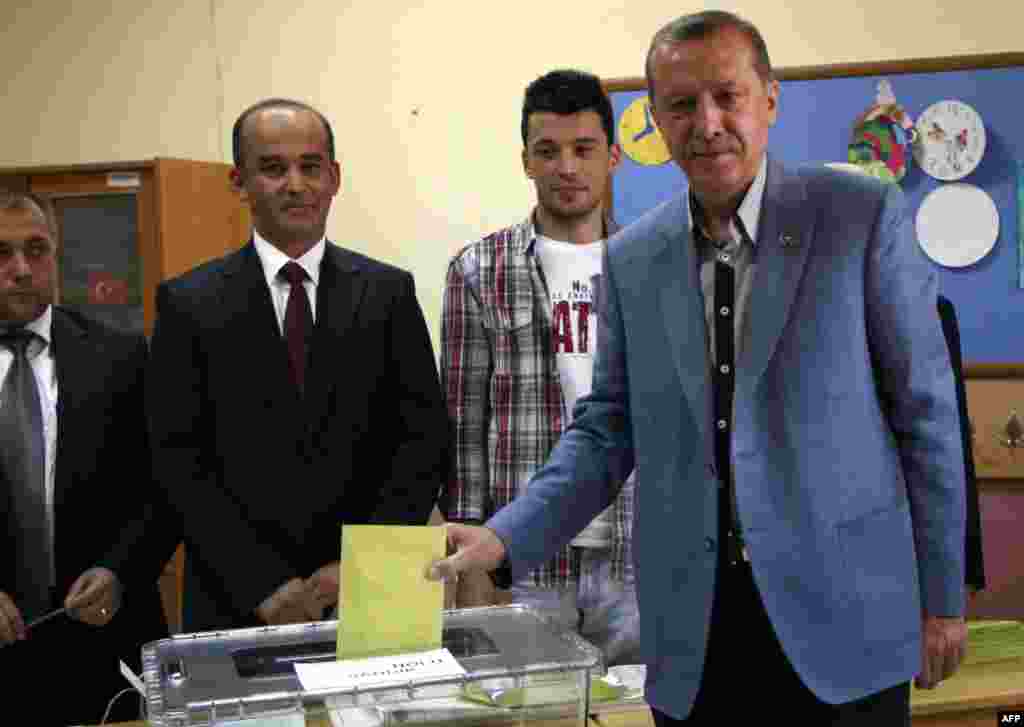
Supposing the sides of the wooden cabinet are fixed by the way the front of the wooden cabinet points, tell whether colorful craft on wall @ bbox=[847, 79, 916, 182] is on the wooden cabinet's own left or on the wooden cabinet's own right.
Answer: on the wooden cabinet's own left

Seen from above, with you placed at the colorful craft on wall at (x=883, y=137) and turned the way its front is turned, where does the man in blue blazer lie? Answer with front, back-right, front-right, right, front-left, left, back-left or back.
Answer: front

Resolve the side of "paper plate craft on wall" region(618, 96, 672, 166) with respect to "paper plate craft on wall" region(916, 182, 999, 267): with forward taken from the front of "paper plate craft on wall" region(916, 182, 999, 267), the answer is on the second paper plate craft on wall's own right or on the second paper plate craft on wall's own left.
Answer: on the second paper plate craft on wall's own right

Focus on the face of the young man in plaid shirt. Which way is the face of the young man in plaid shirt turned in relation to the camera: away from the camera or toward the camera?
toward the camera

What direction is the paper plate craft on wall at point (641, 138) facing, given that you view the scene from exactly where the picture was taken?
facing the viewer

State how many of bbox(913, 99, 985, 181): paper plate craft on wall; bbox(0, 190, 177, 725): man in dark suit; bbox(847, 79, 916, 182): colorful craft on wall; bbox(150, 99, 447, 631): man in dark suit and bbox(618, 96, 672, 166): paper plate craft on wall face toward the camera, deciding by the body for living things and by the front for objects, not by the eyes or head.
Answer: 5

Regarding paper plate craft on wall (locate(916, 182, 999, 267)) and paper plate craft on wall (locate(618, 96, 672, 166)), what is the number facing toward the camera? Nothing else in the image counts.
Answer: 2

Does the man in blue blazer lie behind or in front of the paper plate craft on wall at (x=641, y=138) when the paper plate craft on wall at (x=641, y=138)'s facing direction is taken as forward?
in front

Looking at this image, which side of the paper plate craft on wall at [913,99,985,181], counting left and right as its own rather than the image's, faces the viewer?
front

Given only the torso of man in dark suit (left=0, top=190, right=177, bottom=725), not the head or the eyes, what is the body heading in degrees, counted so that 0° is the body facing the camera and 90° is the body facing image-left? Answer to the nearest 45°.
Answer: approximately 0°

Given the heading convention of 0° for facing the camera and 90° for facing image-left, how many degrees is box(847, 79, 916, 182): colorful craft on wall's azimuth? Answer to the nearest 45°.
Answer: approximately 0°

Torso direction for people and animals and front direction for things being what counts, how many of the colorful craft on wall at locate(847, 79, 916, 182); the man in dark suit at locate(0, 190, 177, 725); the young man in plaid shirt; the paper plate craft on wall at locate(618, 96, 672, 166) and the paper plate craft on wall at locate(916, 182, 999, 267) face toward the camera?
5

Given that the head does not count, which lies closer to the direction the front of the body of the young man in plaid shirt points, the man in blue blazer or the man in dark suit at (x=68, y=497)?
the man in blue blazer

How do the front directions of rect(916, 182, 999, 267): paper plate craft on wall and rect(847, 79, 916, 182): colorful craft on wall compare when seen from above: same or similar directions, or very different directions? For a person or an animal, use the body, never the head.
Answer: same or similar directions

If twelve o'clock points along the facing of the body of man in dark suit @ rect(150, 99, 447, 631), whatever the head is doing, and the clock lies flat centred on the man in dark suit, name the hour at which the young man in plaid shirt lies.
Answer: The young man in plaid shirt is roughly at 8 o'clock from the man in dark suit.
